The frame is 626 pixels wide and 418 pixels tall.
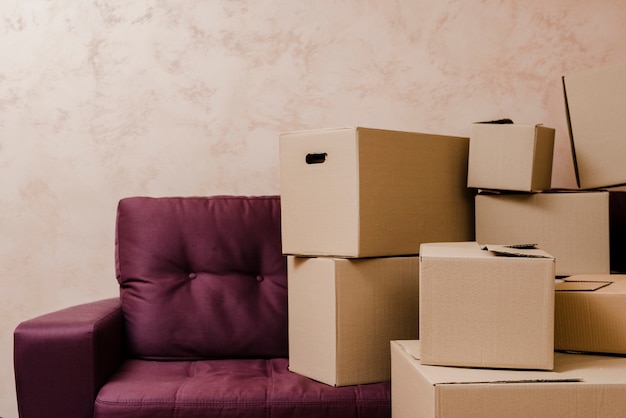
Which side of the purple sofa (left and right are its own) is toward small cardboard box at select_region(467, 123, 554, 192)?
left

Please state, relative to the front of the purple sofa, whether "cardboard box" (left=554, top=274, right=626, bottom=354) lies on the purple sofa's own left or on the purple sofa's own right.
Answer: on the purple sofa's own left

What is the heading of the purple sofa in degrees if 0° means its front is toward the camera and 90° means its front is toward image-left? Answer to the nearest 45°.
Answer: approximately 0°

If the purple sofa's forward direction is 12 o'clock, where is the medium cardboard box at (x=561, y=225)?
The medium cardboard box is roughly at 10 o'clock from the purple sofa.
